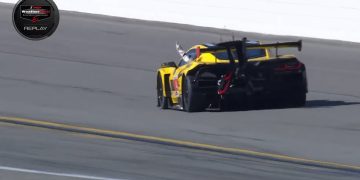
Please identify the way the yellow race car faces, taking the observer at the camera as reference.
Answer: facing away from the viewer and to the left of the viewer
